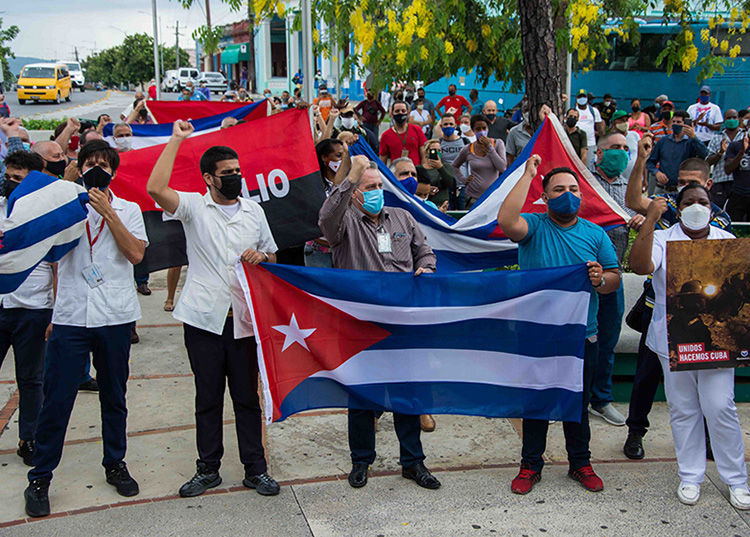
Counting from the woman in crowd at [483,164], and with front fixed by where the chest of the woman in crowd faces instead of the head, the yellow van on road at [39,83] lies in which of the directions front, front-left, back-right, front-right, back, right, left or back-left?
back-right

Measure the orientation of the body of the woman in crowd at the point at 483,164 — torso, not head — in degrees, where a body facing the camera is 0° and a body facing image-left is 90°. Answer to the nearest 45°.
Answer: approximately 0°

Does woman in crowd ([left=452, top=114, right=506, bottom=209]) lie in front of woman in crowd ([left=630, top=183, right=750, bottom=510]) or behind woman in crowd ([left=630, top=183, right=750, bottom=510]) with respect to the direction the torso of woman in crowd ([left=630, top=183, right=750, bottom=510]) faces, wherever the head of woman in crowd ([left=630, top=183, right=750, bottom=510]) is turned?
behind

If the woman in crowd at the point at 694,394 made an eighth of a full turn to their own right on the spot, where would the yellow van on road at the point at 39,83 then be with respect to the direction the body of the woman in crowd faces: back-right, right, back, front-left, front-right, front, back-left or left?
right

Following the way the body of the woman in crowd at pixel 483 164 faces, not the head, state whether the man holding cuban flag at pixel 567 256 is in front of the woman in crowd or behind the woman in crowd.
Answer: in front

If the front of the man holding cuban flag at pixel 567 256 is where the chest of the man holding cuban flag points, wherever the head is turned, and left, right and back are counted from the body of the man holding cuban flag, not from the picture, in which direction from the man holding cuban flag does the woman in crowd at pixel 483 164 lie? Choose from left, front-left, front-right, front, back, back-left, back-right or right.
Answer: back

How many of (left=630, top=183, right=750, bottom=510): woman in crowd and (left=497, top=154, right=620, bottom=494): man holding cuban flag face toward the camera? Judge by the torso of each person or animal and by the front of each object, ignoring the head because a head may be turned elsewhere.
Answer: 2

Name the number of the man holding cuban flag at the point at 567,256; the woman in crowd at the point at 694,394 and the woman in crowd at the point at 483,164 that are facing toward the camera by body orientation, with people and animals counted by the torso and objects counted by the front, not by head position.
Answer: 3

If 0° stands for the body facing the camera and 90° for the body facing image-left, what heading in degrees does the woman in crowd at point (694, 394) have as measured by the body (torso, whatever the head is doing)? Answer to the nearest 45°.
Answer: approximately 0°
